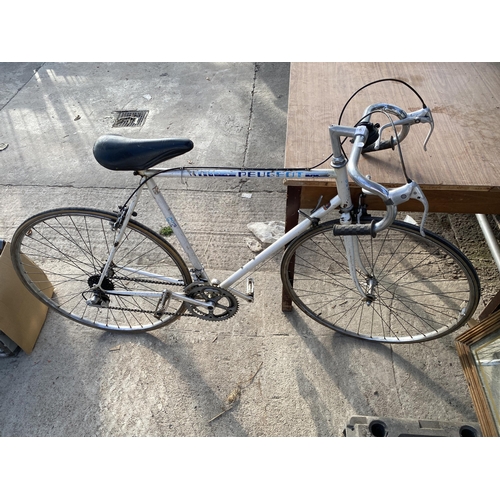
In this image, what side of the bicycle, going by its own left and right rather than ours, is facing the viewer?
right

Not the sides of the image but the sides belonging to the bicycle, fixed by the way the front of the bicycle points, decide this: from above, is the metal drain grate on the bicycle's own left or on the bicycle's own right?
on the bicycle's own left

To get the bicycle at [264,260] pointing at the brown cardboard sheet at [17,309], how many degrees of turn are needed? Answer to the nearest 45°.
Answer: approximately 180°

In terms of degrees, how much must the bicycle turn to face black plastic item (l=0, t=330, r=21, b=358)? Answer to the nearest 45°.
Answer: approximately 180°
